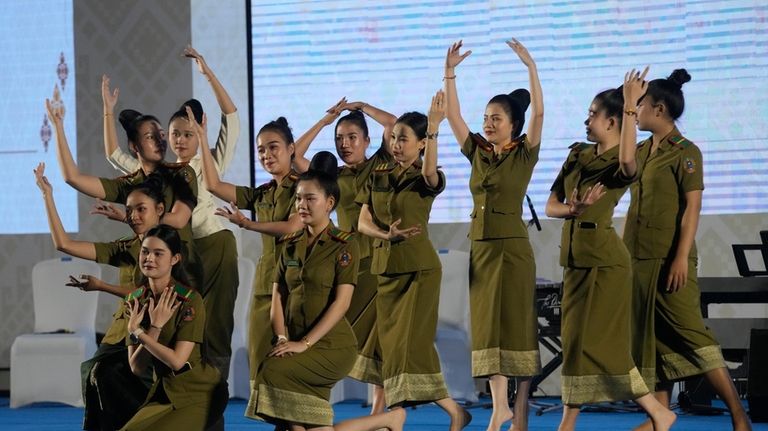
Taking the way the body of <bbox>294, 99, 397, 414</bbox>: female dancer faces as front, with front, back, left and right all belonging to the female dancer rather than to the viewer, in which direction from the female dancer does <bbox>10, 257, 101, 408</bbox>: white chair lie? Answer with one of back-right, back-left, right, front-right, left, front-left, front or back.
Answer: right

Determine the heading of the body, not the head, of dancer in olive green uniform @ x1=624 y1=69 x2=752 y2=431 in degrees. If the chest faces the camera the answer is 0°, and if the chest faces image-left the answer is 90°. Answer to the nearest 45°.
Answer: approximately 45°

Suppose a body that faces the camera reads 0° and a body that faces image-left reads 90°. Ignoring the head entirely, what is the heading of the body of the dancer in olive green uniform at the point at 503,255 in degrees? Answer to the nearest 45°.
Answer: approximately 45°

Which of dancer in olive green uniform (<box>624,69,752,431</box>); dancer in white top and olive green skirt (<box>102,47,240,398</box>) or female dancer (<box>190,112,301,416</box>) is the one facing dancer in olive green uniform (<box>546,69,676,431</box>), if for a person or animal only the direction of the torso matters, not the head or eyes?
dancer in olive green uniform (<box>624,69,752,431</box>)

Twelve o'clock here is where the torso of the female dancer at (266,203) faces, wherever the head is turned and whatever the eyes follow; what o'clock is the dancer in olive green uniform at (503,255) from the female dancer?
The dancer in olive green uniform is roughly at 8 o'clock from the female dancer.

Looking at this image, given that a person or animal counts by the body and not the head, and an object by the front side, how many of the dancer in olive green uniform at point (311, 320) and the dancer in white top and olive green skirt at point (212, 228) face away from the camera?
0

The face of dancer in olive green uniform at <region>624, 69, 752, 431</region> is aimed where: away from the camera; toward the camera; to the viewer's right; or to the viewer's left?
to the viewer's left

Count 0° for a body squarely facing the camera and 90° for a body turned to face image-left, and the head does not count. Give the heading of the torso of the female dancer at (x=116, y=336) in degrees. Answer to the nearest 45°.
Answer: approximately 45°

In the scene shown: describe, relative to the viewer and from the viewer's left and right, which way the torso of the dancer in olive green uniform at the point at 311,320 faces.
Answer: facing the viewer and to the left of the viewer

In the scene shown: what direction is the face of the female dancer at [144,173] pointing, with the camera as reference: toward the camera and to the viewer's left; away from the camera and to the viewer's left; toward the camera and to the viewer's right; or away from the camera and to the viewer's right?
toward the camera and to the viewer's right
